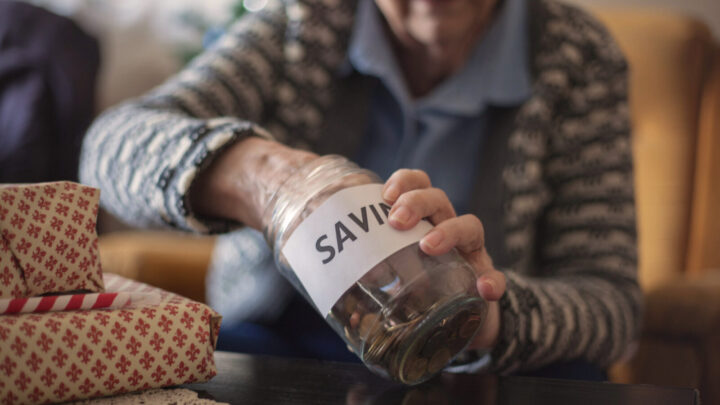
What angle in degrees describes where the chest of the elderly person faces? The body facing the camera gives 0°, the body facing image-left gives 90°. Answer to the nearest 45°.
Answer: approximately 0°

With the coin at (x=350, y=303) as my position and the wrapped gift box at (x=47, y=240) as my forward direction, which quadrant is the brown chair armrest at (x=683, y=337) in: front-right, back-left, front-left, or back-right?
back-right

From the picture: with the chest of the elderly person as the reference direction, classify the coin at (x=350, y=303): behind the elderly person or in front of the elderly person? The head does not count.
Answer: in front
